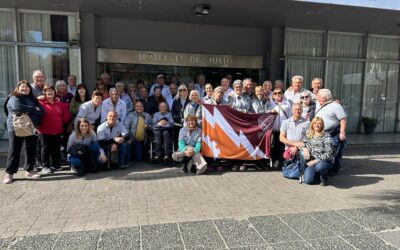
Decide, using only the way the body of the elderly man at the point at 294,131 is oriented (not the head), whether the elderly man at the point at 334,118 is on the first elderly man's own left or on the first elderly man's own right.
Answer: on the first elderly man's own left

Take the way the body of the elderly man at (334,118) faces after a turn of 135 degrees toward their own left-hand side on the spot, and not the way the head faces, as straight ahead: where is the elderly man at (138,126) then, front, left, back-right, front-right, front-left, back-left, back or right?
back

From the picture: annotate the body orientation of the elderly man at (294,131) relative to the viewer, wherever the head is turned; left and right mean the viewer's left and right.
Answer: facing the viewer

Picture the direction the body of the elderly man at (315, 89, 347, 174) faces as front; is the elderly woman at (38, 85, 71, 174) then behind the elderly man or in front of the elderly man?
in front

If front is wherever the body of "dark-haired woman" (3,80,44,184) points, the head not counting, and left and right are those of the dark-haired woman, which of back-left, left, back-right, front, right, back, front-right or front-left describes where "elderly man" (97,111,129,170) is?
front-left

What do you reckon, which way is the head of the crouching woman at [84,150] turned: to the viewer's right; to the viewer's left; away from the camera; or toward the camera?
toward the camera

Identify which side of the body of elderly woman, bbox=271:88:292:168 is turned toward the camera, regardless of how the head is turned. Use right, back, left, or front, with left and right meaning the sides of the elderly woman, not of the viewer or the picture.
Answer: front

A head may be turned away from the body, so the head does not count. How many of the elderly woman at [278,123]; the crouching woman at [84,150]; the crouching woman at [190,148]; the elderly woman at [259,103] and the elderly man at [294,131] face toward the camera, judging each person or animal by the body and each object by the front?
5

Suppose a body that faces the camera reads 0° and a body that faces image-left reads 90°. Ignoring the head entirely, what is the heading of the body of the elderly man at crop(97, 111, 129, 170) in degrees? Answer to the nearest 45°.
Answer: approximately 0°

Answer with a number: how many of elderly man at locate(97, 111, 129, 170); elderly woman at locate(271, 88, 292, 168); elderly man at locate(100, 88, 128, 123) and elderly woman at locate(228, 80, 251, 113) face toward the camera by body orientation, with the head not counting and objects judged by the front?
4

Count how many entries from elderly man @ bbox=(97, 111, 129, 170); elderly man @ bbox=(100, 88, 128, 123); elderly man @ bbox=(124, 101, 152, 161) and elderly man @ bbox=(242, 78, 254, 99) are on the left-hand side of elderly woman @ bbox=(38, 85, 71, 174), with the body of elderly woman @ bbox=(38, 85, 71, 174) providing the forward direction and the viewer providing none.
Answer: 4

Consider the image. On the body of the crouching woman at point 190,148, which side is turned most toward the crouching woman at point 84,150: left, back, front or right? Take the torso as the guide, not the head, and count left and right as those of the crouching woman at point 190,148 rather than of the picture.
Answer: right

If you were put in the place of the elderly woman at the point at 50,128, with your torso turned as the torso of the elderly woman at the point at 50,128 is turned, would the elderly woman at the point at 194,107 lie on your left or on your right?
on your left

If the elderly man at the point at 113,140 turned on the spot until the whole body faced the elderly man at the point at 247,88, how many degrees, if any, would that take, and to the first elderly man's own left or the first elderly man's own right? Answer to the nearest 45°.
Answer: approximately 90° to the first elderly man's own left

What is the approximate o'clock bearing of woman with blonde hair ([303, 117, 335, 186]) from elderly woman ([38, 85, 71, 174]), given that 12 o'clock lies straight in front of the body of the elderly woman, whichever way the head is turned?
The woman with blonde hair is roughly at 10 o'clock from the elderly woman.

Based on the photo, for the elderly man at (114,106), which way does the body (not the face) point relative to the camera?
toward the camera

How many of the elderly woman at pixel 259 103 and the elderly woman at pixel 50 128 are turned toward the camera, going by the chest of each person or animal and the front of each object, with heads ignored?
2

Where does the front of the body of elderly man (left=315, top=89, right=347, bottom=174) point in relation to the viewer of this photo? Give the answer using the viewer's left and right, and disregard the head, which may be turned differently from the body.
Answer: facing the viewer and to the left of the viewer

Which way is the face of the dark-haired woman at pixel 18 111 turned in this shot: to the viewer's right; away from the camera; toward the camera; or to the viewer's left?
toward the camera
